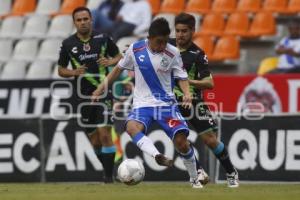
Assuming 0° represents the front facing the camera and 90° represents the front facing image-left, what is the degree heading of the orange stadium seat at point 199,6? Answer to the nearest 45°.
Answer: approximately 0°

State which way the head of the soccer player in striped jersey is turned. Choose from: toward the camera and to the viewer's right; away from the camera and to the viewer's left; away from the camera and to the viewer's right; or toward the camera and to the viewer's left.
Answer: toward the camera and to the viewer's left

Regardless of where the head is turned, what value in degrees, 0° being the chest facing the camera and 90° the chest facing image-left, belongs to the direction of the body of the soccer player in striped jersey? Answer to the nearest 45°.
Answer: approximately 0°

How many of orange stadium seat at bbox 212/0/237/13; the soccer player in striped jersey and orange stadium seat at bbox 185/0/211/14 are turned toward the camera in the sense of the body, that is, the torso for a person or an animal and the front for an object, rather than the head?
3
